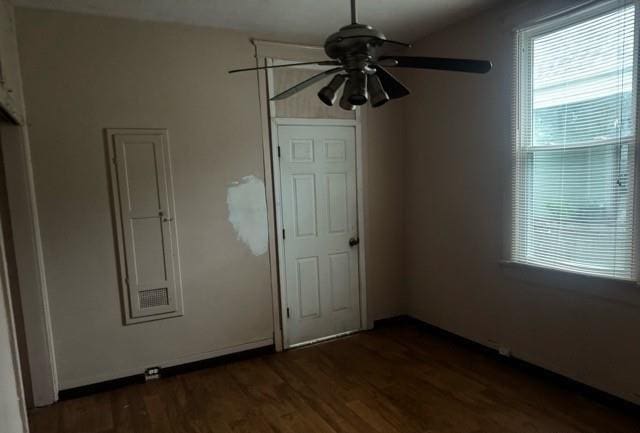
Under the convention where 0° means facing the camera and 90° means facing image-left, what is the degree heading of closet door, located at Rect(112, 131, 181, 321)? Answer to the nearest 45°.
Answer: approximately 0°

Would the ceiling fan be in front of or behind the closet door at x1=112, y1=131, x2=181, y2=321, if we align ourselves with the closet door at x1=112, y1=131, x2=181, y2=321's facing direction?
in front

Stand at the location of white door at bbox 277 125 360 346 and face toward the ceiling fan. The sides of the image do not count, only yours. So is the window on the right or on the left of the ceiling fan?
left

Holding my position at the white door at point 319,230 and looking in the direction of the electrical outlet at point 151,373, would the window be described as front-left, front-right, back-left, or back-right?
back-left

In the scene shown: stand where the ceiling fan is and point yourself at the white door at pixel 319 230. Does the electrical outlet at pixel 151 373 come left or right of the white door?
left

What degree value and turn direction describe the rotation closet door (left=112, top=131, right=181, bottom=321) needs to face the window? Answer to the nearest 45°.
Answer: approximately 45° to its left

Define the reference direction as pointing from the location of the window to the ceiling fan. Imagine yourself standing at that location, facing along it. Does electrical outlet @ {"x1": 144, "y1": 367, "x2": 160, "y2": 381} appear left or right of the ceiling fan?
right

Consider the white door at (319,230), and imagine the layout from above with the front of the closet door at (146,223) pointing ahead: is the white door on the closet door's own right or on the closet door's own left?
on the closet door's own left
